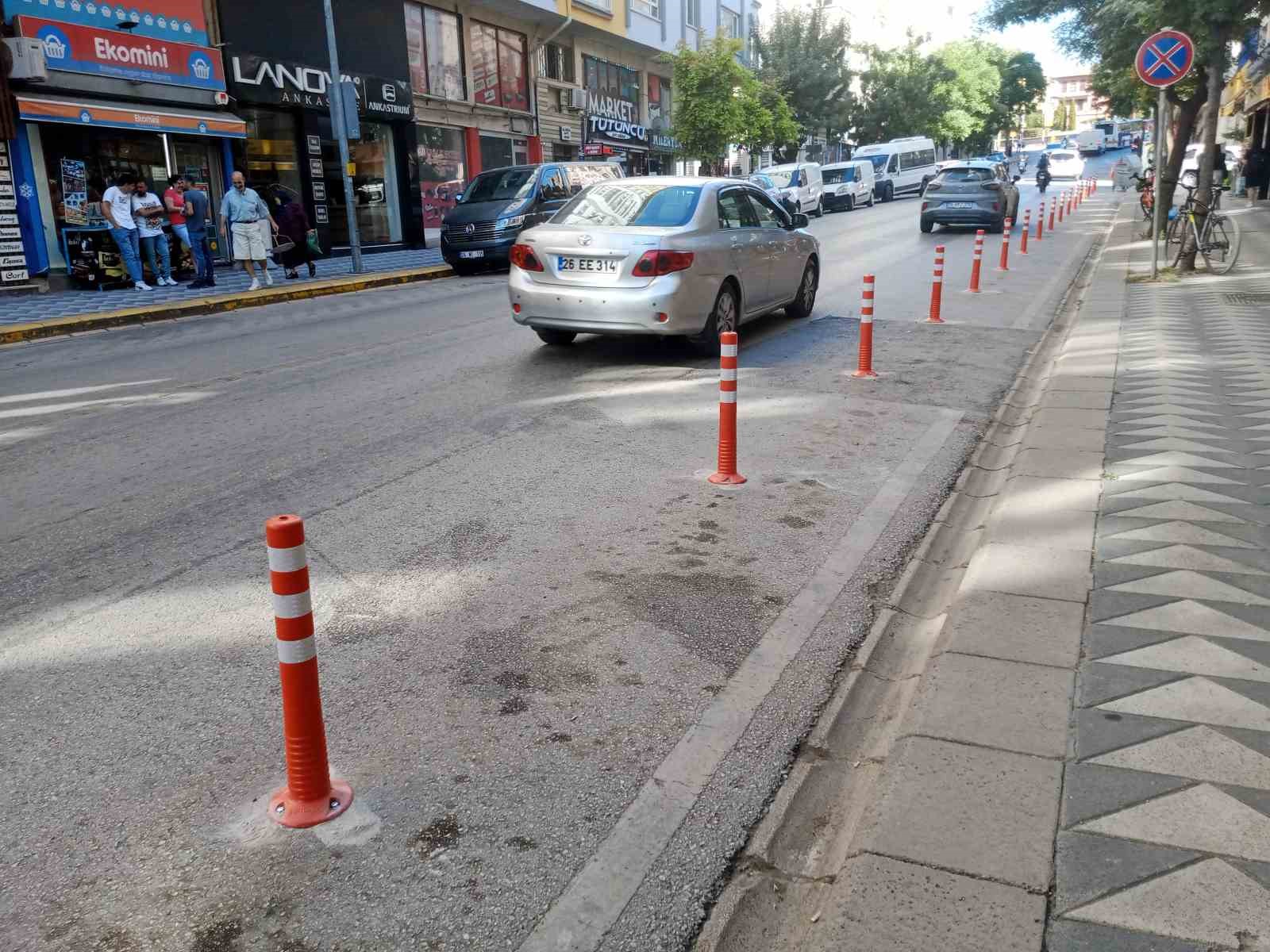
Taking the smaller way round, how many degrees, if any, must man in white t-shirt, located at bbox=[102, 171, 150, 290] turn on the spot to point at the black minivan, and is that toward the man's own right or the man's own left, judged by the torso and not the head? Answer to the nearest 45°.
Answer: approximately 45° to the man's own left

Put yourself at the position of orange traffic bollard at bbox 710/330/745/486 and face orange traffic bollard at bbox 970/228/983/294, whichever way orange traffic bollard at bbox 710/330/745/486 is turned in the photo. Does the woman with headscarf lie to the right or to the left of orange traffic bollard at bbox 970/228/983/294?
left

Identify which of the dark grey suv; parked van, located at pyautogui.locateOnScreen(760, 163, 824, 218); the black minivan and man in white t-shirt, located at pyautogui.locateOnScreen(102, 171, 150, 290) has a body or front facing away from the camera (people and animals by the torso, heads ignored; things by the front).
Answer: the dark grey suv

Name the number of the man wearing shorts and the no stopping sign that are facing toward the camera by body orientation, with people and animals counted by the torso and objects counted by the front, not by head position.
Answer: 2

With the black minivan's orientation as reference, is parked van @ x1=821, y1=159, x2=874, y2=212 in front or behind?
behind

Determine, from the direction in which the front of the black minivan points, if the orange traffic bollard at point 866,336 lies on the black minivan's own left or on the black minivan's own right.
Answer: on the black minivan's own left

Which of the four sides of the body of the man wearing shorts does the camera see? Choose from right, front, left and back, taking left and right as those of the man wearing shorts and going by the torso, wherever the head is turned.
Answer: front

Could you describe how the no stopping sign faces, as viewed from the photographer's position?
facing the viewer

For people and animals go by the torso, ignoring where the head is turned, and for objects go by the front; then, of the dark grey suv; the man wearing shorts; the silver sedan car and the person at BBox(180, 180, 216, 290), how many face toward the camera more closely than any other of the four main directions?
1

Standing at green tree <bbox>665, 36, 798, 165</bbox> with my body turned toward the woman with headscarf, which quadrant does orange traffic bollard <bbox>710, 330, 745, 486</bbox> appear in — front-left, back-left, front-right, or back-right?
front-left

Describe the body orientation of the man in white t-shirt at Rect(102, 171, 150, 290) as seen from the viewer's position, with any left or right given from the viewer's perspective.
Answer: facing the viewer and to the right of the viewer

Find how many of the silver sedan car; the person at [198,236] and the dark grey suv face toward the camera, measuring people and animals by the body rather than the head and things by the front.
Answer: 0

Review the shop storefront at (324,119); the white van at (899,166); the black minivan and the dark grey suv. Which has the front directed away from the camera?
the dark grey suv
